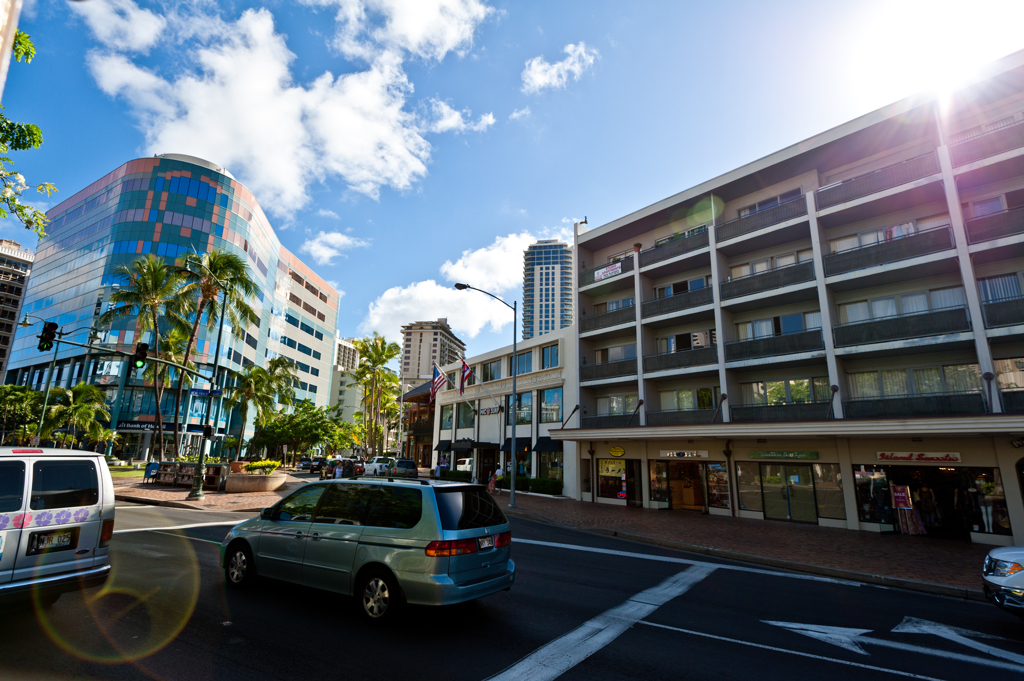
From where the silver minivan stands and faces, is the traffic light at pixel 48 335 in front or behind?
in front

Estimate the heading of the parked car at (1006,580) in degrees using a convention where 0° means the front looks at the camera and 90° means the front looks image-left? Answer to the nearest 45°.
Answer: approximately 45°

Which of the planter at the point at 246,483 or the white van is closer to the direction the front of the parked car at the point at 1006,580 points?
the white van

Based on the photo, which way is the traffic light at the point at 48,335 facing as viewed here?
toward the camera

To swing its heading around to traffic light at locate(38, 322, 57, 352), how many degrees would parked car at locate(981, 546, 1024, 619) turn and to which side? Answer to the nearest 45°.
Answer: approximately 45° to its right

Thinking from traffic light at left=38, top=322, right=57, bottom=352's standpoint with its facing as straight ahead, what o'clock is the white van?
The white van is roughly at 12 o'clock from the traffic light.

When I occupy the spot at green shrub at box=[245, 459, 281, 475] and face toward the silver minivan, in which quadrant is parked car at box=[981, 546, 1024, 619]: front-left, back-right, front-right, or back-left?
front-left

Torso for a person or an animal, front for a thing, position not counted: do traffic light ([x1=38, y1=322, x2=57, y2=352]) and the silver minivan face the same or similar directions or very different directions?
very different directions

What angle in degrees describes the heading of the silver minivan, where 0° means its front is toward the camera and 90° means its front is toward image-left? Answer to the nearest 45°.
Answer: approximately 135°

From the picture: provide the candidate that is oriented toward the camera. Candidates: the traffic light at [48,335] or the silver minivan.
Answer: the traffic light

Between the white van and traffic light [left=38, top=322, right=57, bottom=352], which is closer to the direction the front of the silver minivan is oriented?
the traffic light

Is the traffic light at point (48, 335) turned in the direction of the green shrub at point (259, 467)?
no

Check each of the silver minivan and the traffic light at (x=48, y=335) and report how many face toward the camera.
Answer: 1

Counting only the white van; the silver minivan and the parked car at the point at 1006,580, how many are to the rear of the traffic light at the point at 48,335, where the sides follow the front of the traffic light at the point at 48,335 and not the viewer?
0

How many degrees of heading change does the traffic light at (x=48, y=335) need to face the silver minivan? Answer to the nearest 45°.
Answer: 0° — it already faces it

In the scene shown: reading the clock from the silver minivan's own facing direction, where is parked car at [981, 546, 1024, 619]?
The parked car is roughly at 5 o'clock from the silver minivan.

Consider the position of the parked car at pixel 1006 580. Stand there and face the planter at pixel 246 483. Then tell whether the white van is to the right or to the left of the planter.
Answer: left

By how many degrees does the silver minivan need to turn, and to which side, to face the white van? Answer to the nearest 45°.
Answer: approximately 45° to its left

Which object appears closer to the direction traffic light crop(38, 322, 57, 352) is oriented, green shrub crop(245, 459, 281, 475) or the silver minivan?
the silver minivan
